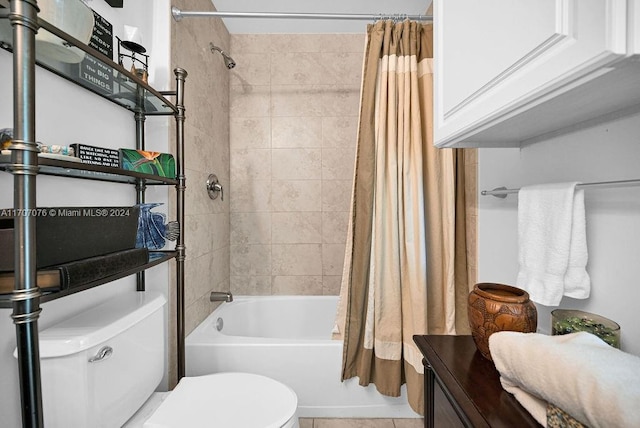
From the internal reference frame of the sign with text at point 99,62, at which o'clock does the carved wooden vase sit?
The carved wooden vase is roughly at 12 o'clock from the sign with text.

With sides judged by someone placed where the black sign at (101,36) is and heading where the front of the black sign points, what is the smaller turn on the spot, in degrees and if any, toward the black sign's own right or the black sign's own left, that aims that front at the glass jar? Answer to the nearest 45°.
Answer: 0° — it already faces it

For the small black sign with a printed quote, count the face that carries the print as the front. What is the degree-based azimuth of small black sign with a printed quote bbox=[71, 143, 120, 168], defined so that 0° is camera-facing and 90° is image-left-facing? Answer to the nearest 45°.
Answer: approximately 315°

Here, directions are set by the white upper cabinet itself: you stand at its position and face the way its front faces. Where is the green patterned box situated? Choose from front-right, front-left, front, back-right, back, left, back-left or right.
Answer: front-right

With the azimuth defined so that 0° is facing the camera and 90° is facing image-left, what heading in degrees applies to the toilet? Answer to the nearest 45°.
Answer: approximately 315°

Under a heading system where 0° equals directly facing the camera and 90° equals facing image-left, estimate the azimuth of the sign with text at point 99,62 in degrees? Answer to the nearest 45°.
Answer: approximately 315°

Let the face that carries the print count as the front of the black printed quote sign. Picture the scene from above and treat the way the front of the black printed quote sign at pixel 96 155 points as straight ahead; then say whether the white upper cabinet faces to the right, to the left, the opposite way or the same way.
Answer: the opposite way

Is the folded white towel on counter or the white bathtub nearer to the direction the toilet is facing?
the folded white towel on counter

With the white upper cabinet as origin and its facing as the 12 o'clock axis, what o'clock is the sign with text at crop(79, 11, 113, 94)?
The sign with text is roughly at 1 o'clock from the white upper cabinet.

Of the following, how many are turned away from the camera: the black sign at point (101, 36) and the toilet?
0
